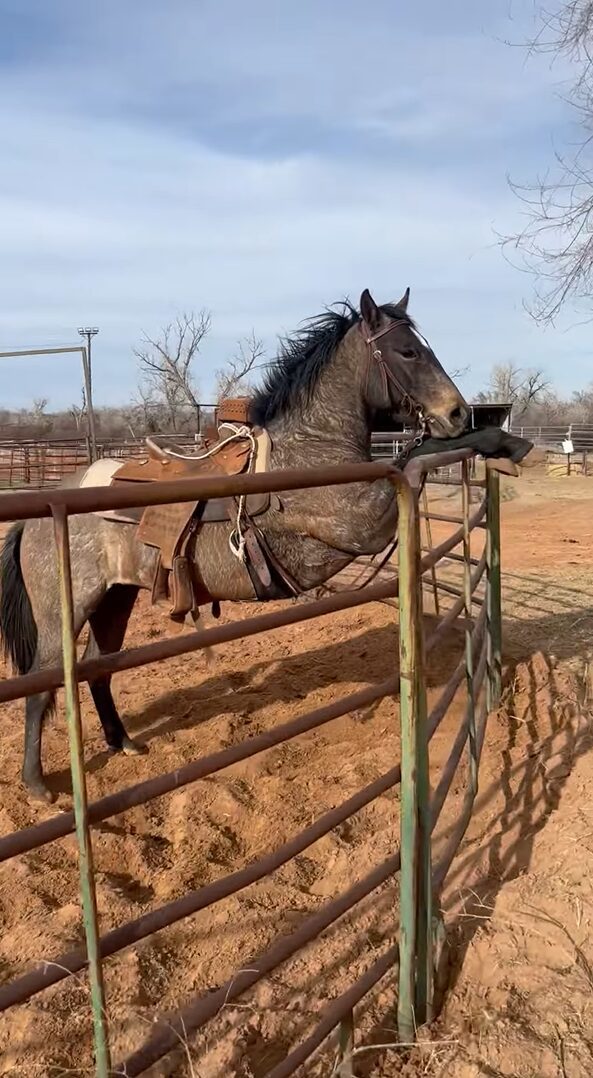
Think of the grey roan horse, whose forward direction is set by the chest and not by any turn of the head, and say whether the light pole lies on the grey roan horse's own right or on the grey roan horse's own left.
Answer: on the grey roan horse's own left

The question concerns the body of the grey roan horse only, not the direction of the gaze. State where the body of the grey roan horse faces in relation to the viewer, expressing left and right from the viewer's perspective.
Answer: facing to the right of the viewer
